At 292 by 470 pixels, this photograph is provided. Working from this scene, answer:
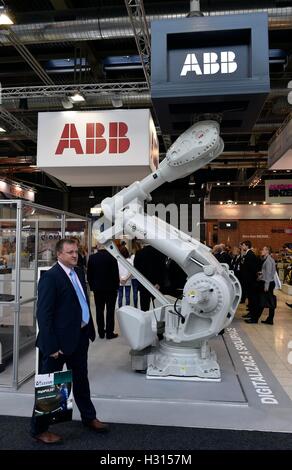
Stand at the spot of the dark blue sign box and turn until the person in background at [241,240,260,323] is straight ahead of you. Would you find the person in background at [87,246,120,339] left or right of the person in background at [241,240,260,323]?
left

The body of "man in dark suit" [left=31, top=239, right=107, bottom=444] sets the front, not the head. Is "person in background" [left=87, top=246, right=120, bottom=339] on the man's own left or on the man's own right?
on the man's own left

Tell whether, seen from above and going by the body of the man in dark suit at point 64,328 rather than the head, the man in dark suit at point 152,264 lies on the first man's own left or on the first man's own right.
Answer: on the first man's own left

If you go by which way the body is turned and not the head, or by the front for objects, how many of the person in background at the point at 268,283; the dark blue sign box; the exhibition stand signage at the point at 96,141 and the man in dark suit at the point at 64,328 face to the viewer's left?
1

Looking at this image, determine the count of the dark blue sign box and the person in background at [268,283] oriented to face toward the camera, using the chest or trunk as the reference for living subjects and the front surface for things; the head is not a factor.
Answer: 1

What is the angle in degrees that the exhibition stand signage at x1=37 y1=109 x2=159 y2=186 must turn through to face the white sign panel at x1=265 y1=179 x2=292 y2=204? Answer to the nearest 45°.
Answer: approximately 135° to its left

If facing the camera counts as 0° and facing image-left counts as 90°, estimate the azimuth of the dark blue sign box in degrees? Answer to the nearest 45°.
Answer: approximately 0°

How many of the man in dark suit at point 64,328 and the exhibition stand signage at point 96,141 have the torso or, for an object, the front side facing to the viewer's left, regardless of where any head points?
0

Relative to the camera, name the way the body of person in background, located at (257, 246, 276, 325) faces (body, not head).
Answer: to the viewer's left
